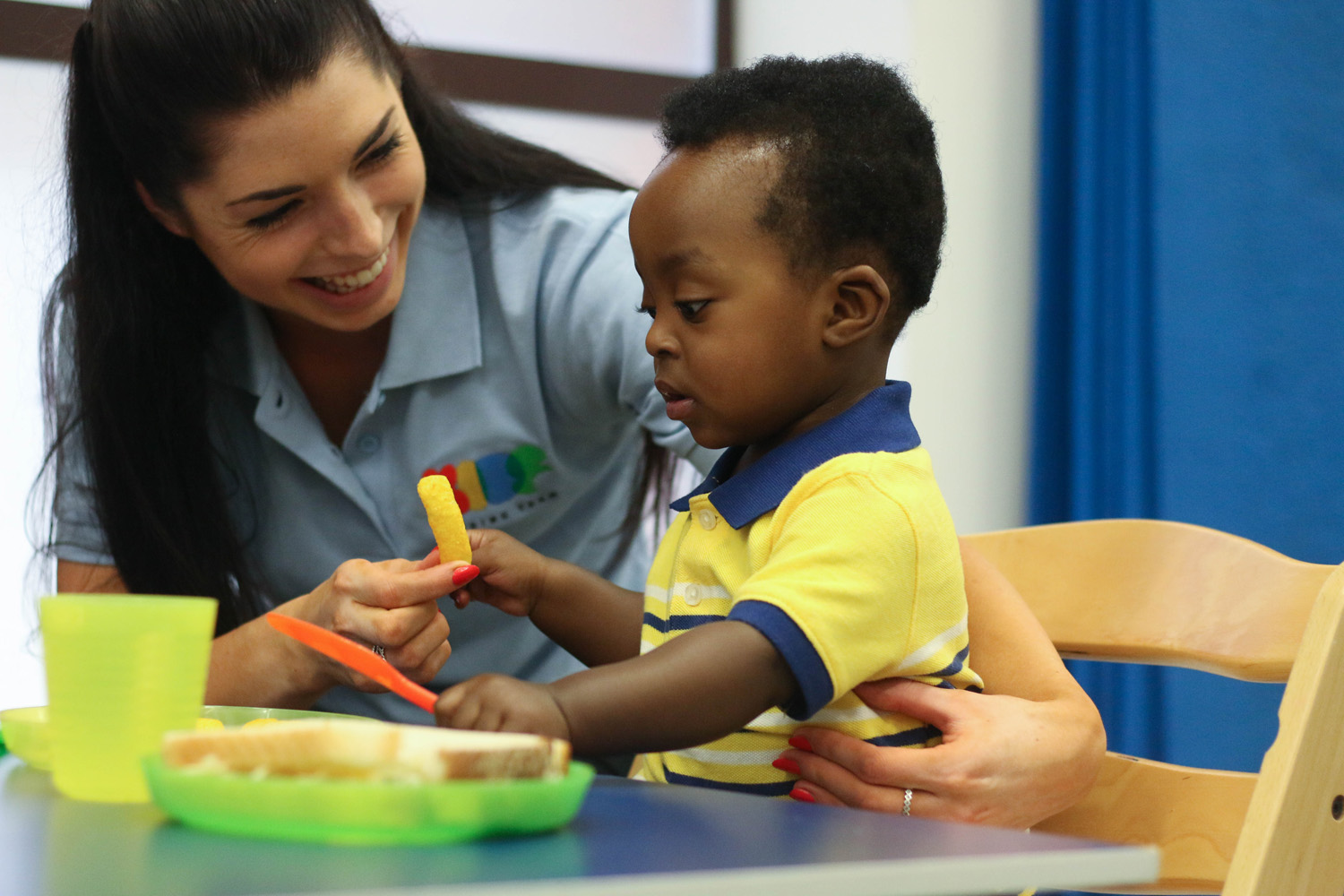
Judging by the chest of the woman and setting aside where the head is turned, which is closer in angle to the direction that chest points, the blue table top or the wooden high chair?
the blue table top

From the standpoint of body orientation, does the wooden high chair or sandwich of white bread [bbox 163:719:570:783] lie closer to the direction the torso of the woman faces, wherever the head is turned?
the sandwich of white bread

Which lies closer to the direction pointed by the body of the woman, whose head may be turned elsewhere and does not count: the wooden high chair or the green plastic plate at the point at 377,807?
the green plastic plate

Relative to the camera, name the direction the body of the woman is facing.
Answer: toward the camera

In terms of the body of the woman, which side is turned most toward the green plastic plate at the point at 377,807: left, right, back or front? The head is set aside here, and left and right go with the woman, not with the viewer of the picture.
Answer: front

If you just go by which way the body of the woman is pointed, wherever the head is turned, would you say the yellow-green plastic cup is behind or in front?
in front

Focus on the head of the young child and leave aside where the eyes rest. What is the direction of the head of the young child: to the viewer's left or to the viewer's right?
to the viewer's left

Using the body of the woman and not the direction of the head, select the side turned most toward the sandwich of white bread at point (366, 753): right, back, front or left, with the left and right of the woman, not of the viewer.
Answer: front

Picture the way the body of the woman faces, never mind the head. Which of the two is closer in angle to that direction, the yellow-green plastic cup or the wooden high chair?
the yellow-green plastic cup

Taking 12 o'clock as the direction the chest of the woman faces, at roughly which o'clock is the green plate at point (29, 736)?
The green plate is roughly at 12 o'clock from the woman.

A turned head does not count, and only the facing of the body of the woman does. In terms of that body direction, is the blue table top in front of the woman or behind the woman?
in front

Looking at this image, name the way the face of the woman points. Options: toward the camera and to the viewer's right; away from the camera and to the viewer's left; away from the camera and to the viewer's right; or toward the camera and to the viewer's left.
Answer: toward the camera and to the viewer's right

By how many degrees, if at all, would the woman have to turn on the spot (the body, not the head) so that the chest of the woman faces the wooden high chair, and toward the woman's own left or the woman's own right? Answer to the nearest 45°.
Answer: approximately 45° to the woman's own left
